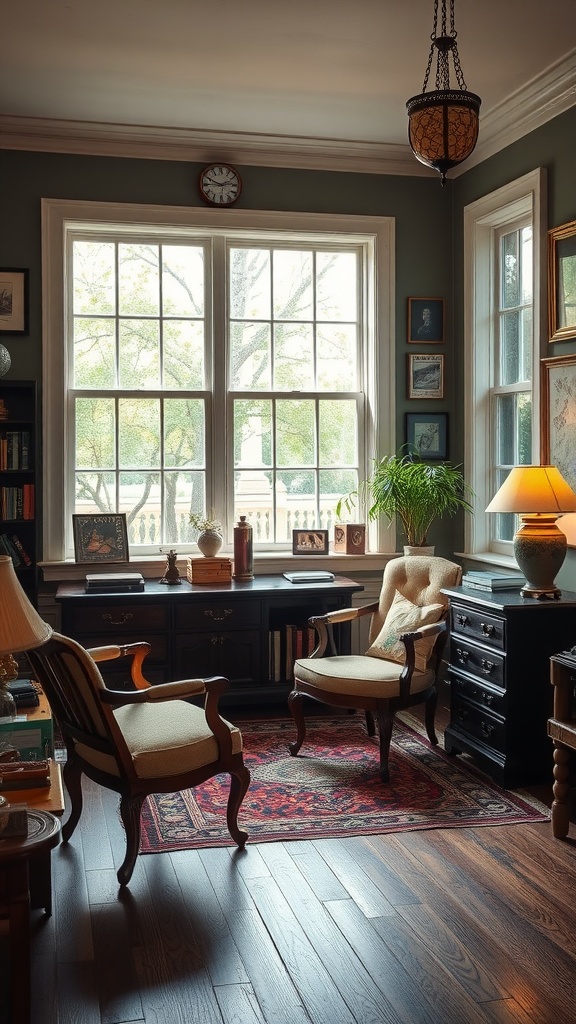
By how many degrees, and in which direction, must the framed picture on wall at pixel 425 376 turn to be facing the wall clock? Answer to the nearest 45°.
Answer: approximately 45° to its right

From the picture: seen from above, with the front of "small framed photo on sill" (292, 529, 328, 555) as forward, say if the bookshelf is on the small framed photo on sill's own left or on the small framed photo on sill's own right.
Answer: on the small framed photo on sill's own right

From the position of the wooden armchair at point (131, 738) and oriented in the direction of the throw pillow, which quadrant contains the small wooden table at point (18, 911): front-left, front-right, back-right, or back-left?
back-right

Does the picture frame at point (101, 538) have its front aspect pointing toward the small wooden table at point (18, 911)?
yes

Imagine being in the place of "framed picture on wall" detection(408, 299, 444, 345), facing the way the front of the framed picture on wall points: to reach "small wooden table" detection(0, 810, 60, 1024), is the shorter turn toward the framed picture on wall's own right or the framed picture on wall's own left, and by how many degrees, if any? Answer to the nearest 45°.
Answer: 0° — it already faces it

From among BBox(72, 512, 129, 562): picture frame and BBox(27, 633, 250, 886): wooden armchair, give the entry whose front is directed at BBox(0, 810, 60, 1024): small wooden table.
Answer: the picture frame

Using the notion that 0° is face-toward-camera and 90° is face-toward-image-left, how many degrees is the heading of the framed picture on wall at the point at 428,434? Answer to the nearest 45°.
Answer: approximately 0°

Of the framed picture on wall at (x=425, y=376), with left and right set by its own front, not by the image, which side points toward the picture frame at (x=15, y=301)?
right
